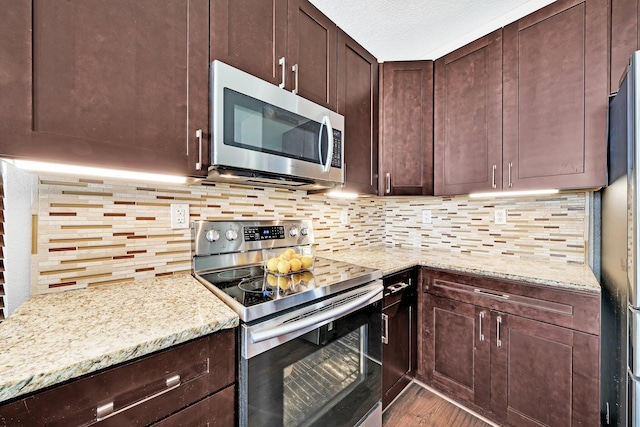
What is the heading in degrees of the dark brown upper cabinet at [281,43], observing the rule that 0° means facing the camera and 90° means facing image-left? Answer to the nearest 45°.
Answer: approximately 315°

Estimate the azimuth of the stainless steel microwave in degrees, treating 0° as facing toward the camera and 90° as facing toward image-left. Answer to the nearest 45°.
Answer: approximately 315°

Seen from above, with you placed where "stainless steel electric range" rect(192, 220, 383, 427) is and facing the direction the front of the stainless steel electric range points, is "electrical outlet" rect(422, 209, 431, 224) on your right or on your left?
on your left

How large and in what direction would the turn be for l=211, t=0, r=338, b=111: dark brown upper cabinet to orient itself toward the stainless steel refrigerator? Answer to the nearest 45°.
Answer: approximately 45° to its left

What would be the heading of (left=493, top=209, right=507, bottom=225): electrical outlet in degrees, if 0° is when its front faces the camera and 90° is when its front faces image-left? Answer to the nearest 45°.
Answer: approximately 0°

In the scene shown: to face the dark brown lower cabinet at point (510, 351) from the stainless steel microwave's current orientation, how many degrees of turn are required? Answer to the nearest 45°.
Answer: approximately 45° to its left

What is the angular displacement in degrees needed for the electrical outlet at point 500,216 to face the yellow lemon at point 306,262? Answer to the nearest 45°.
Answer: approximately 45° to its right

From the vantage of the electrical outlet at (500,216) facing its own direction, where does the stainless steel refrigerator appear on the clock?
The stainless steel refrigerator is roughly at 11 o'clock from the electrical outlet.
